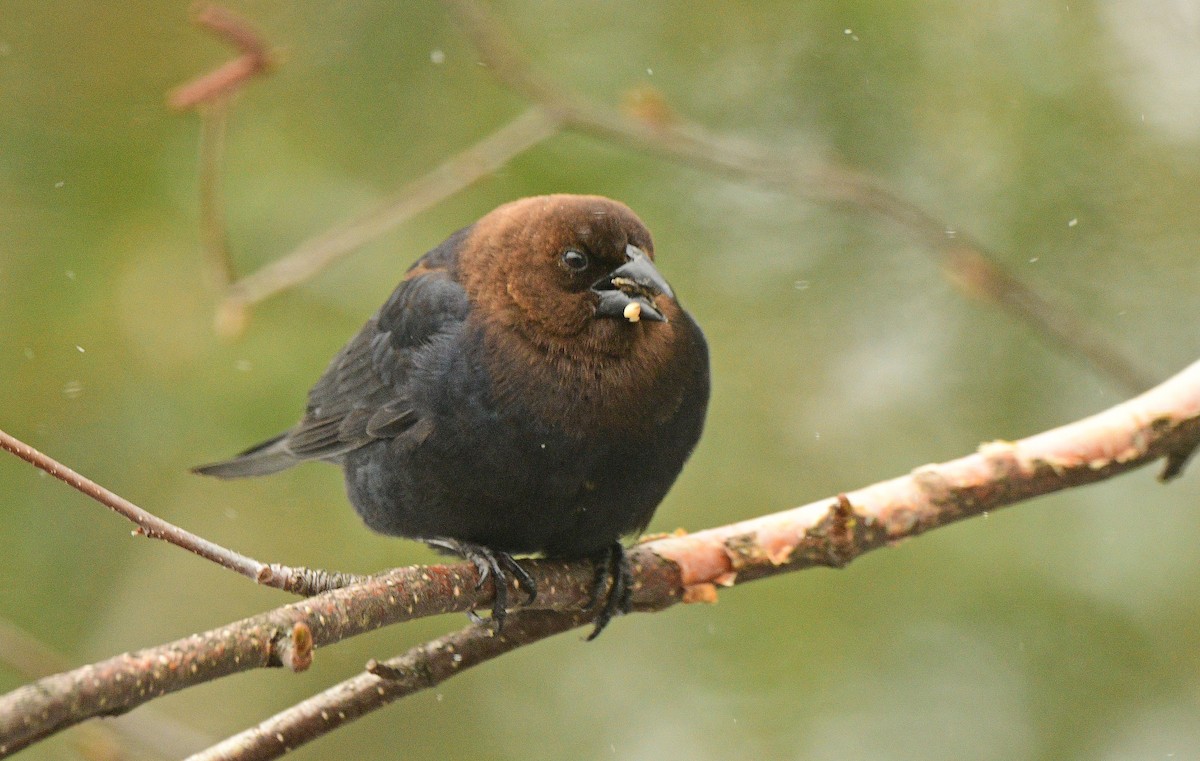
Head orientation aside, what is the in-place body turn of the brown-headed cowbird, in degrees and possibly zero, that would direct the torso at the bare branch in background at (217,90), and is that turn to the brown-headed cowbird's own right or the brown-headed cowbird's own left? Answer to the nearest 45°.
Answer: approximately 180°

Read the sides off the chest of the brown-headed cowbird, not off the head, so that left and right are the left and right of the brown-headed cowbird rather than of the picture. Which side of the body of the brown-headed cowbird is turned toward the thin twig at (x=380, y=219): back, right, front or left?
back

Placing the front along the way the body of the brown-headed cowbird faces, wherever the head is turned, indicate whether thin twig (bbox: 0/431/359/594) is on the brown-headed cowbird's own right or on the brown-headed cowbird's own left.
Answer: on the brown-headed cowbird's own right

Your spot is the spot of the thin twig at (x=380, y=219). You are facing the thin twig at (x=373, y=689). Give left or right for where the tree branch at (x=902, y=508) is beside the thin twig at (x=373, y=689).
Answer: left

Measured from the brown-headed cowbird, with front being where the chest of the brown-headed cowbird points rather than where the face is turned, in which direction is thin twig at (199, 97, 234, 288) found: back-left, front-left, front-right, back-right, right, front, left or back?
back

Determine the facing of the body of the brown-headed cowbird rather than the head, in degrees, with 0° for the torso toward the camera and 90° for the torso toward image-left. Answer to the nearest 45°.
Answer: approximately 315°

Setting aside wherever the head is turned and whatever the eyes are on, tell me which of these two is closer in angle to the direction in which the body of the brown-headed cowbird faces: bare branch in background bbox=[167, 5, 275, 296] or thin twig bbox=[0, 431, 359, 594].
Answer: the thin twig
